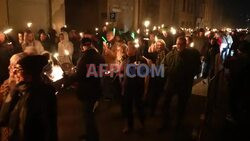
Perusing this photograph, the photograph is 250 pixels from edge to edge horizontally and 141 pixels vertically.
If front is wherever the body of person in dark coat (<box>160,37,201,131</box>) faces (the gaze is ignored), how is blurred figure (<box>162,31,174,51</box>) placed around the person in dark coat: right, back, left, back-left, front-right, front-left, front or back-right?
back-right

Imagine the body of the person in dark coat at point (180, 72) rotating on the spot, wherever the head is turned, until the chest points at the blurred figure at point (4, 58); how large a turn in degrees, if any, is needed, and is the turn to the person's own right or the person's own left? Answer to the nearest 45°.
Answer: approximately 45° to the person's own right

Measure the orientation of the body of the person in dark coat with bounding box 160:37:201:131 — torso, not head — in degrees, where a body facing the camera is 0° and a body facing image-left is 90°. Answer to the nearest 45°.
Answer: approximately 45°

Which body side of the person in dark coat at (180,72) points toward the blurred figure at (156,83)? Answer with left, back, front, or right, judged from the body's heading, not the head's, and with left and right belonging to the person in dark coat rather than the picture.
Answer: right

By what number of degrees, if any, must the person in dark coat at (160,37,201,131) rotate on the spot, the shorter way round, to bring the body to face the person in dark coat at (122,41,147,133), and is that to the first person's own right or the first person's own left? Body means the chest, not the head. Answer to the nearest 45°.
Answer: approximately 45° to the first person's own right

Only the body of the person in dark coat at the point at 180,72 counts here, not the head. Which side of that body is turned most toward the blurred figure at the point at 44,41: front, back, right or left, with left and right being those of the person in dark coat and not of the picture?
right

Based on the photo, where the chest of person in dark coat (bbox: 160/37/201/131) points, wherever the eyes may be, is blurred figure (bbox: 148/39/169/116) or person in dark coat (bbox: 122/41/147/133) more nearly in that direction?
the person in dark coat
